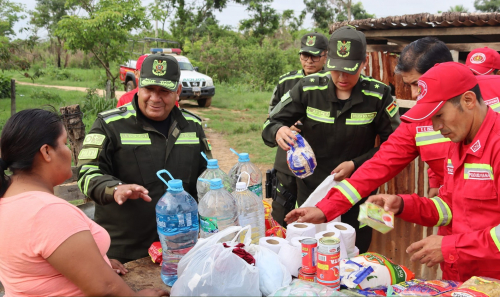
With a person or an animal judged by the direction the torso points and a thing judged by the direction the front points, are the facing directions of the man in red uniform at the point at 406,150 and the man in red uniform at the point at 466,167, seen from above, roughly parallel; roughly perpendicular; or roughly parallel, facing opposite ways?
roughly parallel

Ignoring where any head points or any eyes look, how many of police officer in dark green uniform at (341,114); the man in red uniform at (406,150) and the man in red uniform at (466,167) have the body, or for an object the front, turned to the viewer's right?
0

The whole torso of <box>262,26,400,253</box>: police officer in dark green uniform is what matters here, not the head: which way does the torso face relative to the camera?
toward the camera

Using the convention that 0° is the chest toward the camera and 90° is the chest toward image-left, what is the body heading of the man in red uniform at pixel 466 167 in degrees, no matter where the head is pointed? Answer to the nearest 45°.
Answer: approximately 45°

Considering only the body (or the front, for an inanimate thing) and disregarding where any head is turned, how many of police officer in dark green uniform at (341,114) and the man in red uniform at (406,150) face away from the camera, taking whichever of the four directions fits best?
0

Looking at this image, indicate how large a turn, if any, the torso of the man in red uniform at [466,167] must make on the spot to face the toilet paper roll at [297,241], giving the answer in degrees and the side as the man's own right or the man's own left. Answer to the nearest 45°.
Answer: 0° — they already face it

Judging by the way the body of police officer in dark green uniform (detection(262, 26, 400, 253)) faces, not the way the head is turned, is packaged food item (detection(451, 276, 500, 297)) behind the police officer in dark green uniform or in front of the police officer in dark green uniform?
in front

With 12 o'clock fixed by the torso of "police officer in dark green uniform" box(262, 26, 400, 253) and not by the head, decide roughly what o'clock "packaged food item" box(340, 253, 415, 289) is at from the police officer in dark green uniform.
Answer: The packaged food item is roughly at 12 o'clock from the police officer in dark green uniform.

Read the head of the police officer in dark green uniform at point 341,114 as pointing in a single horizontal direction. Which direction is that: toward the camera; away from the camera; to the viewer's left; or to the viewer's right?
toward the camera

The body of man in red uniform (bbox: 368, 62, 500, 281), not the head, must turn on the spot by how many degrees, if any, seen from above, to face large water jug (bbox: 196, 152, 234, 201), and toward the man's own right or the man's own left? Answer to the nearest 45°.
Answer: approximately 45° to the man's own right

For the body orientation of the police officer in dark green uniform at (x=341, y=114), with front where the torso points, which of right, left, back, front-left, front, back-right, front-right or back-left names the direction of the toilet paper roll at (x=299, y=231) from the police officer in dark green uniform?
front

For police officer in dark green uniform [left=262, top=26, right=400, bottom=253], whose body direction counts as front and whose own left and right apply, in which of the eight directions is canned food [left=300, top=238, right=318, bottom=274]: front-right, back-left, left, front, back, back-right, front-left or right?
front

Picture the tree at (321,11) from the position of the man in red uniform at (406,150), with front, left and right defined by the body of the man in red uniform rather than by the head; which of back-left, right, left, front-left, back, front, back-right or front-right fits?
back-right

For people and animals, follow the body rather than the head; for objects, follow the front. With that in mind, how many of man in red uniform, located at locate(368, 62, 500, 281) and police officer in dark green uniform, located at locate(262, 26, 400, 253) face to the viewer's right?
0

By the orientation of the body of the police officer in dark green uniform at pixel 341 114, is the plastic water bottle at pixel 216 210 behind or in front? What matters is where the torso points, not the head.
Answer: in front

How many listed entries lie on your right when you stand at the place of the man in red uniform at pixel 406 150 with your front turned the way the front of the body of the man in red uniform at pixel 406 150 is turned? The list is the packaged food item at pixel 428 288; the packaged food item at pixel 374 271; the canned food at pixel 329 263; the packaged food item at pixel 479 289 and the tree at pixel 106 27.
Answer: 1

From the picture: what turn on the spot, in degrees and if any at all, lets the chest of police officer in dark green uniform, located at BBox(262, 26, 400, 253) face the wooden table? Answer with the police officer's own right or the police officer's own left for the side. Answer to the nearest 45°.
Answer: approximately 45° to the police officer's own right

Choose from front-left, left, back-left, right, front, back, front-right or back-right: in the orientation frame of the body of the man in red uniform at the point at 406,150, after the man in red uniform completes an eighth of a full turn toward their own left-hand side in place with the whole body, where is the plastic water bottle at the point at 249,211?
front-right
